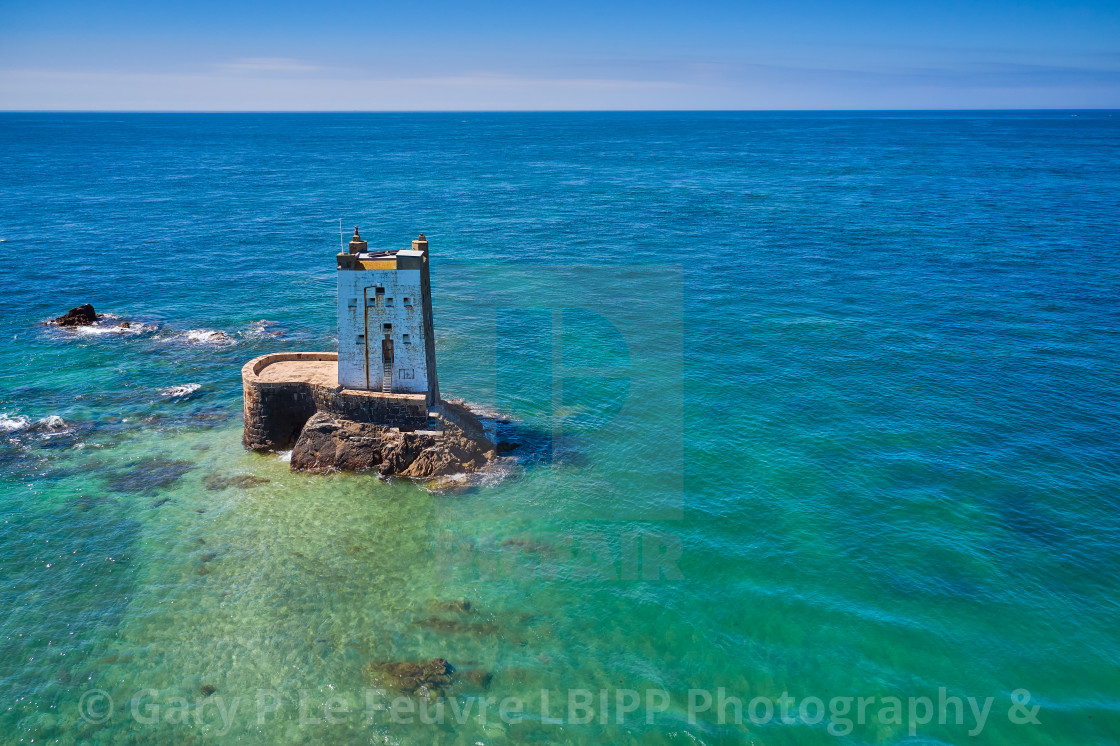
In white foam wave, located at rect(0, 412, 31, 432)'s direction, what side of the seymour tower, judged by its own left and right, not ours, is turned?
right

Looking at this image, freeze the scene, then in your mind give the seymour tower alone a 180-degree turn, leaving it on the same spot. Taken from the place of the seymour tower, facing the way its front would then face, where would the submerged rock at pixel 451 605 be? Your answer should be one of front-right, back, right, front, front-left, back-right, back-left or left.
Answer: back

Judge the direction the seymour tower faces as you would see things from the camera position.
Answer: facing the viewer

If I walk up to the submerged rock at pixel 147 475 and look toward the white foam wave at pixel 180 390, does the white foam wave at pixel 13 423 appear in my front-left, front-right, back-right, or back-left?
front-left

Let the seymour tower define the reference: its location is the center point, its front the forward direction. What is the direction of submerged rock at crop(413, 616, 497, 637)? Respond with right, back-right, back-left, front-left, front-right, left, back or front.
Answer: front

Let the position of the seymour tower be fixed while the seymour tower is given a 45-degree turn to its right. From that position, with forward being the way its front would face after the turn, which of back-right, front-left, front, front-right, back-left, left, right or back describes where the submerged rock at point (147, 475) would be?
front-right

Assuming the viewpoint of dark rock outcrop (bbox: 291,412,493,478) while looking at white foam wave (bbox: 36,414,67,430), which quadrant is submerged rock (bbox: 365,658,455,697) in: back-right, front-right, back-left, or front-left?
back-left

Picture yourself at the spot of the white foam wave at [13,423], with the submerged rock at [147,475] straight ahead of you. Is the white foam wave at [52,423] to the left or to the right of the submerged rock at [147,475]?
left

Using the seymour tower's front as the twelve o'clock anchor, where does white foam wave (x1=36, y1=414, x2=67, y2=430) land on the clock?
The white foam wave is roughly at 4 o'clock from the seymour tower.

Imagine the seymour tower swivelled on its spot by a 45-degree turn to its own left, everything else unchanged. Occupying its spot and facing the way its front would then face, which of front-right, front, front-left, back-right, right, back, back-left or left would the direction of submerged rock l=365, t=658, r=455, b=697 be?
front-right
